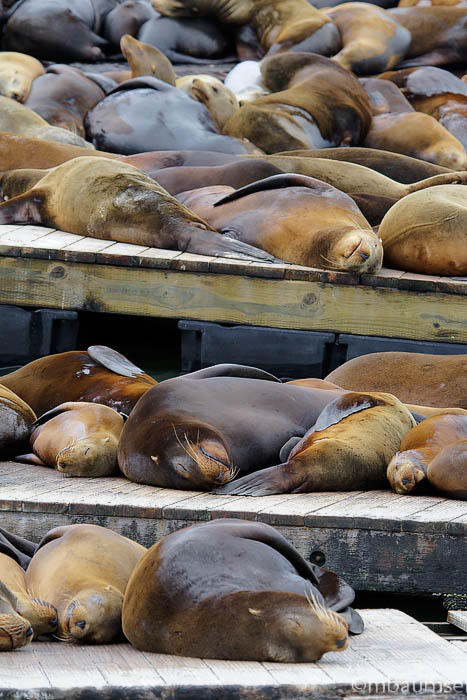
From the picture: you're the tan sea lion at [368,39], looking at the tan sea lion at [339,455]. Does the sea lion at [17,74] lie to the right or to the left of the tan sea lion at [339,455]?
right

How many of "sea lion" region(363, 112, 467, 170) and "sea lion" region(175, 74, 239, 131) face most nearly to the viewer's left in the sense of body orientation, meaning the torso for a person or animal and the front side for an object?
1

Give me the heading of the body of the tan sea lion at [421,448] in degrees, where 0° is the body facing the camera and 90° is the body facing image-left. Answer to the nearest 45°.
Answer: approximately 45°
